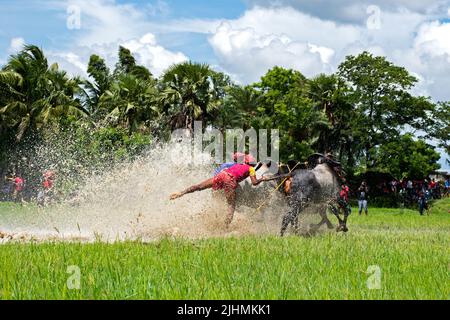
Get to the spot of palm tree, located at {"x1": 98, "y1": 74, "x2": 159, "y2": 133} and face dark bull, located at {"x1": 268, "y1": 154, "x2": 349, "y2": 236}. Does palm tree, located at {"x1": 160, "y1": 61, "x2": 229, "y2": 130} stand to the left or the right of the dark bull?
left

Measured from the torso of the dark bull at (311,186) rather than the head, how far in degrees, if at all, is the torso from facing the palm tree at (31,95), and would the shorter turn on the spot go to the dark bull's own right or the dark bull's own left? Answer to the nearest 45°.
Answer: approximately 90° to the dark bull's own left

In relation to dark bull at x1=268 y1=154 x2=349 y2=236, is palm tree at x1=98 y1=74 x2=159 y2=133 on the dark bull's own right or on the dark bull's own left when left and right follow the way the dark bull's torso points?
on the dark bull's own left

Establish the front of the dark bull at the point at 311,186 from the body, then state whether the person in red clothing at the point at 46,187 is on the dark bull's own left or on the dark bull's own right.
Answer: on the dark bull's own left

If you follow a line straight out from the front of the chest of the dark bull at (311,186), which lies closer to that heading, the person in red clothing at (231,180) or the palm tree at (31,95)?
the palm tree

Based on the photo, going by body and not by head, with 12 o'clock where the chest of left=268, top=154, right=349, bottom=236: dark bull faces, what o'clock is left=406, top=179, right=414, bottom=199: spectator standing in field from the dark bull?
The spectator standing in field is roughly at 11 o'clock from the dark bull.

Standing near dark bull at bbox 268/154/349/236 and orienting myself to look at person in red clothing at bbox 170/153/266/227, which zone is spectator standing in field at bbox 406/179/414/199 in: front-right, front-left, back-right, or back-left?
back-right

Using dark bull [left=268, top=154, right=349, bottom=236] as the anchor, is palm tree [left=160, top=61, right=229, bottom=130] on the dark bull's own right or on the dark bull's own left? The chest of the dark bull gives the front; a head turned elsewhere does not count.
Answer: on the dark bull's own left

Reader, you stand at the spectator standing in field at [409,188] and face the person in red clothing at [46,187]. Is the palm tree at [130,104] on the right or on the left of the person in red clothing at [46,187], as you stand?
right

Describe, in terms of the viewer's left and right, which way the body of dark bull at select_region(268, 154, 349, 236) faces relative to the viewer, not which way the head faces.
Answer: facing away from the viewer and to the right of the viewer
